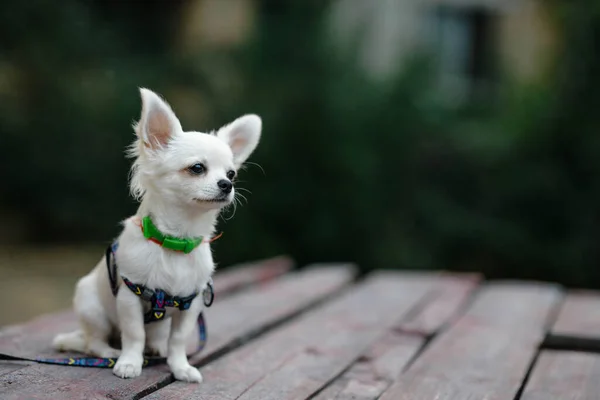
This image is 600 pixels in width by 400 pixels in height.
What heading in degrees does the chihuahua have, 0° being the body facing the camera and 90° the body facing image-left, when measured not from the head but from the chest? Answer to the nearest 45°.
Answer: approximately 315°
